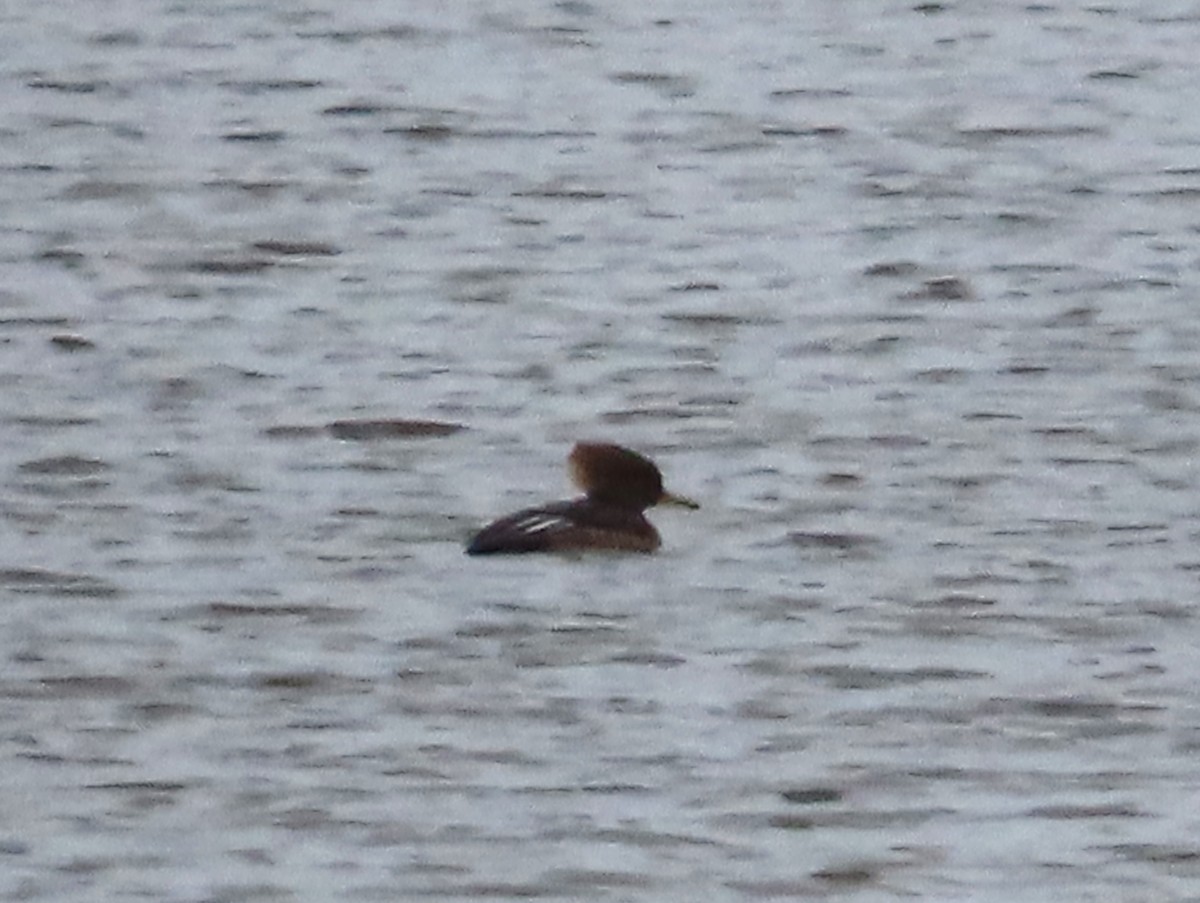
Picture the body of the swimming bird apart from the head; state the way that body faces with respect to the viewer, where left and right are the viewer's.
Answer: facing to the right of the viewer
